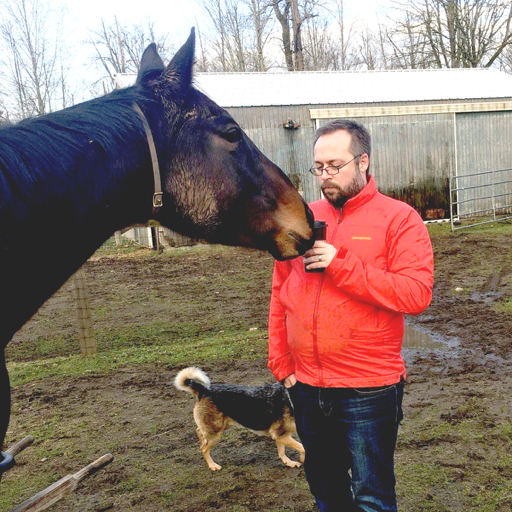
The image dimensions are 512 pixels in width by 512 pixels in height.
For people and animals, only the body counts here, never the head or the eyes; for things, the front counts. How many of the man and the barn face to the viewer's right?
0

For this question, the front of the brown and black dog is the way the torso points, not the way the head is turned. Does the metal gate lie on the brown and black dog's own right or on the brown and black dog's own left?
on the brown and black dog's own left

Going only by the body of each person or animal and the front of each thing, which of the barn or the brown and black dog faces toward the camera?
the barn

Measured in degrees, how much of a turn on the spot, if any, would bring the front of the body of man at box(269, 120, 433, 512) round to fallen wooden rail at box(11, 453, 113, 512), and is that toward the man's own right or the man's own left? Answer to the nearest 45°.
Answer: approximately 45° to the man's own right

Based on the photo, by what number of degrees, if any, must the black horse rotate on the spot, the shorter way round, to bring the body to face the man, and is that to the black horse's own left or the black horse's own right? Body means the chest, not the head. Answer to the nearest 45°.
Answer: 0° — it already faces them

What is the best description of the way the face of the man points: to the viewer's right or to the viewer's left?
to the viewer's left

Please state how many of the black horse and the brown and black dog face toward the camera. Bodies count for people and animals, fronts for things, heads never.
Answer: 0

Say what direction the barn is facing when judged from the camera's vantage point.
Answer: facing the viewer

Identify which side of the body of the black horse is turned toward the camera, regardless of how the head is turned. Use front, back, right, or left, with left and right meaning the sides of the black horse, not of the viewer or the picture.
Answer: right

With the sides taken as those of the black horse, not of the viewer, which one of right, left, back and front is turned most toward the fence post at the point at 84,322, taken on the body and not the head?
left

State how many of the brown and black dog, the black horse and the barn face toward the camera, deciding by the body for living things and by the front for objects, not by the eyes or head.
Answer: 1

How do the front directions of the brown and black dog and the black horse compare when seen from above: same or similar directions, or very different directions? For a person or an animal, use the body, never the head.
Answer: same or similar directions

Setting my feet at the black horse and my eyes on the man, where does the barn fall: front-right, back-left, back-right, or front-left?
front-left

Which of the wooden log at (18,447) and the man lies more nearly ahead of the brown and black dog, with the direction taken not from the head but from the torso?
the man
